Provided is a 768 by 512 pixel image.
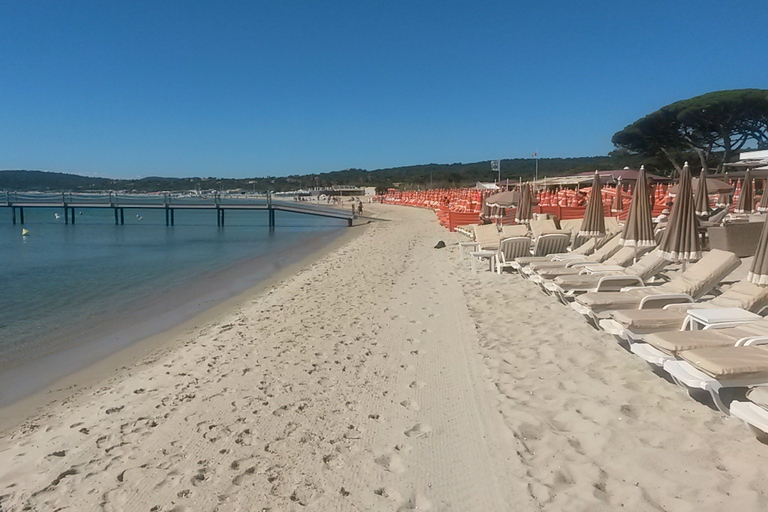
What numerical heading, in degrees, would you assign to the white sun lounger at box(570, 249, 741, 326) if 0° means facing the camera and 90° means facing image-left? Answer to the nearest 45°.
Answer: approximately 45°

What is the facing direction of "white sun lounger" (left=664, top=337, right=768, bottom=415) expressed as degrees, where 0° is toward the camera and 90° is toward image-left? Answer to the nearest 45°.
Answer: approximately 45°

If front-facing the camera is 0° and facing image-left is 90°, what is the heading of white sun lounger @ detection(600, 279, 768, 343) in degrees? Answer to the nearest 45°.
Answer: approximately 45°

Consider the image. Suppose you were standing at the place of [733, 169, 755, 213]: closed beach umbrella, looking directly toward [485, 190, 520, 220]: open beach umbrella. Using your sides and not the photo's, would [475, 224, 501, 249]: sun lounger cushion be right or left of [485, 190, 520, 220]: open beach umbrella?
left

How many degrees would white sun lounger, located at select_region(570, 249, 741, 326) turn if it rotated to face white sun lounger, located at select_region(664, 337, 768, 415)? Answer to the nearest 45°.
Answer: approximately 45° to its left

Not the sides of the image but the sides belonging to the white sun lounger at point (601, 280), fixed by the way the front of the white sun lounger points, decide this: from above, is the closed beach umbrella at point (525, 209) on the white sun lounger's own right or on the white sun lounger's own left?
on the white sun lounger's own right

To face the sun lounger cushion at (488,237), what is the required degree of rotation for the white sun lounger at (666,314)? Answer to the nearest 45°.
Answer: approximately 90° to its right

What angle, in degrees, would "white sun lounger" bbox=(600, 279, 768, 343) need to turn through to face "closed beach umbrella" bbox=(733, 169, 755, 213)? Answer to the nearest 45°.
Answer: approximately 135° to its right

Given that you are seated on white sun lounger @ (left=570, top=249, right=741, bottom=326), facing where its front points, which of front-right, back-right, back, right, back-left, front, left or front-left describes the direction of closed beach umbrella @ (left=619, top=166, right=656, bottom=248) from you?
back-right

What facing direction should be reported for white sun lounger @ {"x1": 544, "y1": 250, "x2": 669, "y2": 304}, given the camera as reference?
facing the viewer and to the left of the viewer
